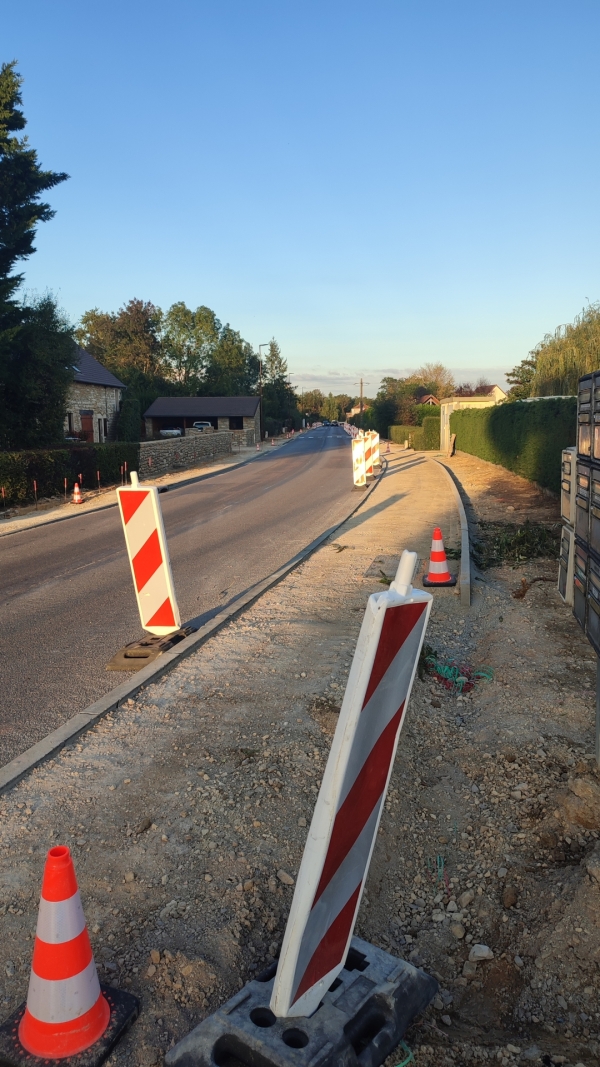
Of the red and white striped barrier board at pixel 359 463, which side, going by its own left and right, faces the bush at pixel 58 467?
right

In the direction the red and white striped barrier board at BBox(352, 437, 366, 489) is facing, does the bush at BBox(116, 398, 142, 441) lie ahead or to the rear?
to the rear

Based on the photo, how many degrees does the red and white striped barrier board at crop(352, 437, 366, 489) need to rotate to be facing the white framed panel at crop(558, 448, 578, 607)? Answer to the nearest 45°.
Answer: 0° — it already faces it

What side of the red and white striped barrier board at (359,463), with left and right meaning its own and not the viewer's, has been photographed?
front

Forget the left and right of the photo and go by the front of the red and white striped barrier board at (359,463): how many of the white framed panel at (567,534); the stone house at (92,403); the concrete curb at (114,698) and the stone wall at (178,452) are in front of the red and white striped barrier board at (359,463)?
2

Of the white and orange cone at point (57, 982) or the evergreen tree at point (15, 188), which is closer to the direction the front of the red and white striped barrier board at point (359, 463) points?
the white and orange cone

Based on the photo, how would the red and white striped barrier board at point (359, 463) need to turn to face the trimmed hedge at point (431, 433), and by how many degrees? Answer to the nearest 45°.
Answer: approximately 180°

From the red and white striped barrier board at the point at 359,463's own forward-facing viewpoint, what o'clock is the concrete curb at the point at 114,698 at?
The concrete curb is roughly at 12 o'clock from the red and white striped barrier board.

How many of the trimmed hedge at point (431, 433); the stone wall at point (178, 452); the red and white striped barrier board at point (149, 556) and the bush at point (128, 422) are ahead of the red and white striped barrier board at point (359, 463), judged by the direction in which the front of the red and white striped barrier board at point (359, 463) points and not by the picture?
1

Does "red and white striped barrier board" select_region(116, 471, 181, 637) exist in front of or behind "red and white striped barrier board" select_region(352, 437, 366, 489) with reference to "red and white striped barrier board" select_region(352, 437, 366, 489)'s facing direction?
in front

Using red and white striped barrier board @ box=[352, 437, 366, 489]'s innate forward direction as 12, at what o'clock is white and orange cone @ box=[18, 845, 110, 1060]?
The white and orange cone is roughly at 12 o'clock from the red and white striped barrier board.

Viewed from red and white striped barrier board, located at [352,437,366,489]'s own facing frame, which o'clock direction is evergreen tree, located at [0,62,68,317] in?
The evergreen tree is roughly at 3 o'clock from the red and white striped barrier board.

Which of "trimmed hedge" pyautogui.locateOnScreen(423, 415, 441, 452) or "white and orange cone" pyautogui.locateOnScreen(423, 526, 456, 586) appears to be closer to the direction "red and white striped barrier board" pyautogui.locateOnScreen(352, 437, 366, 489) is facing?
the white and orange cone

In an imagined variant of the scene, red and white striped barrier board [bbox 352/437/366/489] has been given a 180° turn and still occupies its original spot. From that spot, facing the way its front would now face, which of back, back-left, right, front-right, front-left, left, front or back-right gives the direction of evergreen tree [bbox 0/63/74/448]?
left

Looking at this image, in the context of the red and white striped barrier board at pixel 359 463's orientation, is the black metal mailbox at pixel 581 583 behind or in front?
in front

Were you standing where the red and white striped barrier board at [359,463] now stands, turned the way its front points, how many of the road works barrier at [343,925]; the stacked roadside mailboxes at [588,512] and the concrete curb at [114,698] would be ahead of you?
3
